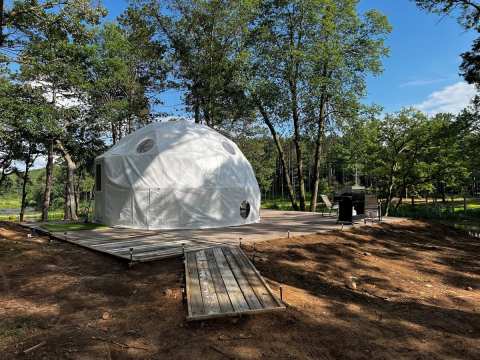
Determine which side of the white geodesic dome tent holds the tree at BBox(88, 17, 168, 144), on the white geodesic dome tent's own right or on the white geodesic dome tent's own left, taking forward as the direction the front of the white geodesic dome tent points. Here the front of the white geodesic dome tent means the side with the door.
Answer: on the white geodesic dome tent's own right

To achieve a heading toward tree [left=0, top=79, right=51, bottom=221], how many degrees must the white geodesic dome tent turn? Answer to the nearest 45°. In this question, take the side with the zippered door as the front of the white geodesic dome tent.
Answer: approximately 45° to its right

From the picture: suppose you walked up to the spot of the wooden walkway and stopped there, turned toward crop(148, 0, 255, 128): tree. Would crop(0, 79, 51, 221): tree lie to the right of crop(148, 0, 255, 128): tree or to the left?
left

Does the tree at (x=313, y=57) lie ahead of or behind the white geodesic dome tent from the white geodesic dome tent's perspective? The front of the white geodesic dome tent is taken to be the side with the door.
behind

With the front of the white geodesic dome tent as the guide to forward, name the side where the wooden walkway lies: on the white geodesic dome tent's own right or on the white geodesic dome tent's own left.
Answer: on the white geodesic dome tent's own left

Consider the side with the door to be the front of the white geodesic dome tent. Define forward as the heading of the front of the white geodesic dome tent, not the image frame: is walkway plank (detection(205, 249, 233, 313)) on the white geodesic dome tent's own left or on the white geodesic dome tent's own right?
on the white geodesic dome tent's own left
